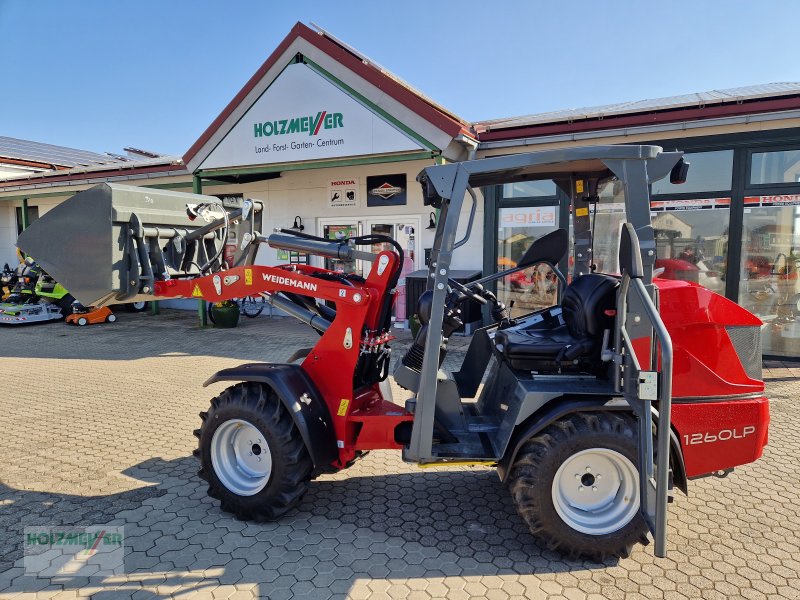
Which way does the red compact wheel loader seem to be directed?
to the viewer's left

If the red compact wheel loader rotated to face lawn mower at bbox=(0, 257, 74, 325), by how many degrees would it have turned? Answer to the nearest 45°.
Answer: approximately 45° to its right

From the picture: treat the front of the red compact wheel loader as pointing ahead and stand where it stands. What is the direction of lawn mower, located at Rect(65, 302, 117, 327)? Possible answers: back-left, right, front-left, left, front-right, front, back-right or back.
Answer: front-right

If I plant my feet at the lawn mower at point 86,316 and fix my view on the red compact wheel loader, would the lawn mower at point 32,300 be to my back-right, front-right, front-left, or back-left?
back-right

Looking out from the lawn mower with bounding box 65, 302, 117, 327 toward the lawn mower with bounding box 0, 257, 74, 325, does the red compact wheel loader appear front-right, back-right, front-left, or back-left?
back-left
